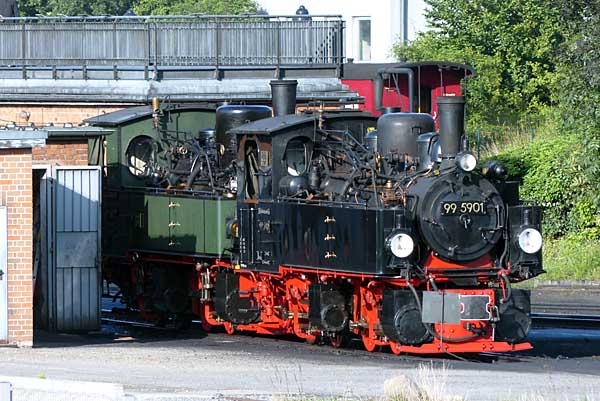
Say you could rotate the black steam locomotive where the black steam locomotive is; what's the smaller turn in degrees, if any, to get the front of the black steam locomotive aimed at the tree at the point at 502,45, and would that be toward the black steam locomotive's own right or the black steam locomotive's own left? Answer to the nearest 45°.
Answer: approximately 135° to the black steam locomotive's own left

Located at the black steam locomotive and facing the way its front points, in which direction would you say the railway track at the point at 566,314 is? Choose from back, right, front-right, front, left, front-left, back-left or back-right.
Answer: left

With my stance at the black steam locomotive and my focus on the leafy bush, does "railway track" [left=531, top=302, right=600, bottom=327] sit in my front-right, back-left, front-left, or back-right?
front-right

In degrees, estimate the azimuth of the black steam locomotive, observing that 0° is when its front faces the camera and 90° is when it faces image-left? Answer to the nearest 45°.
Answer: approximately 315°

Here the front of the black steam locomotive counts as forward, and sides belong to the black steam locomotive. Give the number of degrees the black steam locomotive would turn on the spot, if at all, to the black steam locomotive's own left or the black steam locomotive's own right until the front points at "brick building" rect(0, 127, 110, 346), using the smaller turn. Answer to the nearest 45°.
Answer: approximately 135° to the black steam locomotive's own right

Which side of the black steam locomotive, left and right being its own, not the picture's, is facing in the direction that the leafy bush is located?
left
